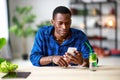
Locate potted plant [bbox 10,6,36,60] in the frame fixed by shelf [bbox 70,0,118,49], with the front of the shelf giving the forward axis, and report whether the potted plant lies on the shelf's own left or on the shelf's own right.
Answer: on the shelf's own right

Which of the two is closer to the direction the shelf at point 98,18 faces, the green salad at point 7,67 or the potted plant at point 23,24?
the green salad

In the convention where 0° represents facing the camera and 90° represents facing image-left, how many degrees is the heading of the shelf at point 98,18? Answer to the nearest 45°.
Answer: approximately 0°

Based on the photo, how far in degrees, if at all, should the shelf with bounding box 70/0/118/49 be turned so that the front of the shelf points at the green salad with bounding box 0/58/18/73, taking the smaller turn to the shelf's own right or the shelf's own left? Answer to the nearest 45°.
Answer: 0° — it already faces it
